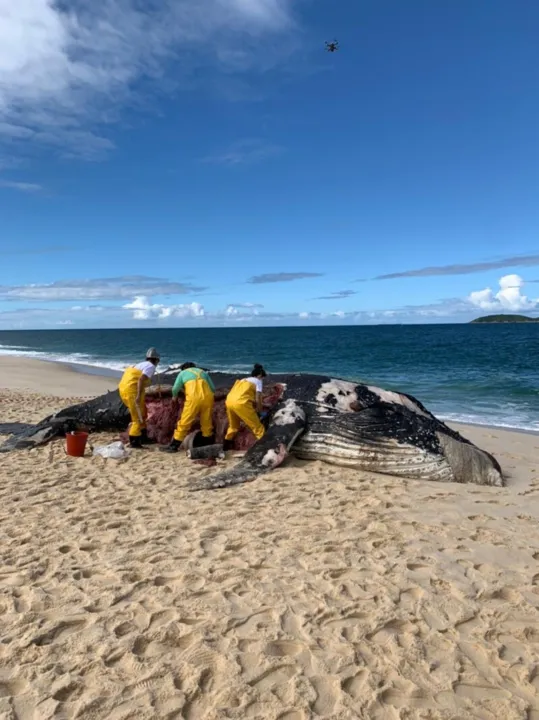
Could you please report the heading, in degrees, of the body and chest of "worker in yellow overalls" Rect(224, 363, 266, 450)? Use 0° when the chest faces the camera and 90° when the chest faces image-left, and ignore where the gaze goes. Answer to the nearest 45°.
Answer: approximately 225°

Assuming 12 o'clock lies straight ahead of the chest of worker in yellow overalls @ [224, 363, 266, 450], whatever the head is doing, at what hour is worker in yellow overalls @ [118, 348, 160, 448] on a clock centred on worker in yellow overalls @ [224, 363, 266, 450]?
worker in yellow overalls @ [118, 348, 160, 448] is roughly at 8 o'clock from worker in yellow overalls @ [224, 363, 266, 450].

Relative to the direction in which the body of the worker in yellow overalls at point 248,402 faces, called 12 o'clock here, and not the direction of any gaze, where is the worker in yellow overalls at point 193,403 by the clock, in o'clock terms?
the worker in yellow overalls at point 193,403 is roughly at 8 o'clock from the worker in yellow overalls at point 248,402.

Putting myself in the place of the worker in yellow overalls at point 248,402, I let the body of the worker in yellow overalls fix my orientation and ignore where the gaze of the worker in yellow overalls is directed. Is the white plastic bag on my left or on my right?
on my left

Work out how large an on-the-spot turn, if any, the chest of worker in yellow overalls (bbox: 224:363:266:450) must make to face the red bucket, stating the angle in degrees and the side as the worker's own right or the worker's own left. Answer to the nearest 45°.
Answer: approximately 135° to the worker's own left

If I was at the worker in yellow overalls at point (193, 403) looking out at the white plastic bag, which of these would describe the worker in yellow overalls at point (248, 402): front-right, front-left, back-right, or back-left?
back-left
